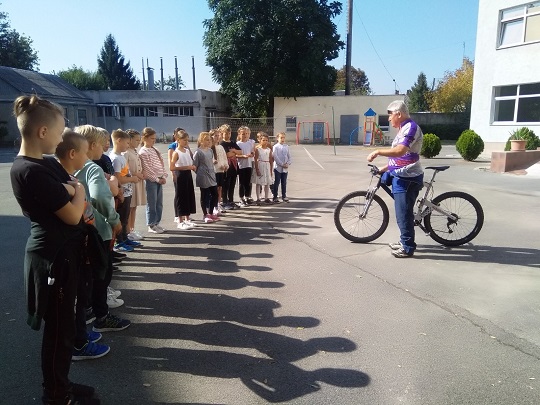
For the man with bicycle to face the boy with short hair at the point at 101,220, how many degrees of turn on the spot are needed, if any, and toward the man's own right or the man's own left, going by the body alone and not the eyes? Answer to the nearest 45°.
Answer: approximately 45° to the man's own left

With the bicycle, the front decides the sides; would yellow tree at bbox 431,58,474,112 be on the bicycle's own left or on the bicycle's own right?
on the bicycle's own right

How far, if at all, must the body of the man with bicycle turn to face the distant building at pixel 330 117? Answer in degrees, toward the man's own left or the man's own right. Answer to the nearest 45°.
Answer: approximately 90° to the man's own right

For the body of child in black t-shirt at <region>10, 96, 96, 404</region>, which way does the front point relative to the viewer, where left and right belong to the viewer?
facing to the right of the viewer

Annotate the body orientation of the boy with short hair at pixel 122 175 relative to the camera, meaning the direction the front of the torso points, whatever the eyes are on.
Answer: to the viewer's right

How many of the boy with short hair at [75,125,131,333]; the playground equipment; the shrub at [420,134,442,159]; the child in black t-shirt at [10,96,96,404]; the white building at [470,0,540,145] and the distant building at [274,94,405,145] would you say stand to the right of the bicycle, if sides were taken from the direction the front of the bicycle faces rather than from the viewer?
4

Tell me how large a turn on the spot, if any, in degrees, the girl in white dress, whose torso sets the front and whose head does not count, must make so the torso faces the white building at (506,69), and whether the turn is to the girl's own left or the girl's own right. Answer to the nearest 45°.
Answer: approximately 135° to the girl's own left

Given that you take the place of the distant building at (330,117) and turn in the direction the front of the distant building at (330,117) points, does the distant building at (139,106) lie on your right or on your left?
on your right

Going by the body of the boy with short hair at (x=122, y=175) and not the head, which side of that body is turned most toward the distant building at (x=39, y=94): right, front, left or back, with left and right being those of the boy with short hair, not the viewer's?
left

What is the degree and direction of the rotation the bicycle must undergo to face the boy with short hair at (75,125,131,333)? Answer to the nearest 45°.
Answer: approximately 45° to its left

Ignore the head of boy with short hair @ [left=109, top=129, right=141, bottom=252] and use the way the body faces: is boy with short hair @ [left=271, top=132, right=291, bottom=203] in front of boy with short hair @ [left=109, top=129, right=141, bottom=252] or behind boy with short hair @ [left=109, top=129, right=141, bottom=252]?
in front

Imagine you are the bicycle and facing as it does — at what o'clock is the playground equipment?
The playground equipment is roughly at 3 o'clock from the bicycle.

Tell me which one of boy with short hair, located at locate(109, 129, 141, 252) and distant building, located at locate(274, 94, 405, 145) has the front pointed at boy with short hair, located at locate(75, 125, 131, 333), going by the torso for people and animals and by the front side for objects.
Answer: the distant building

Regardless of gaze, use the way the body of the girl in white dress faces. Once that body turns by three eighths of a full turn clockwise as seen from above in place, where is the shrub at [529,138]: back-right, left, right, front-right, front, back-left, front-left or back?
right

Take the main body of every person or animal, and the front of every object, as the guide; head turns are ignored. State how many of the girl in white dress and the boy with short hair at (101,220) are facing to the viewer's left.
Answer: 0

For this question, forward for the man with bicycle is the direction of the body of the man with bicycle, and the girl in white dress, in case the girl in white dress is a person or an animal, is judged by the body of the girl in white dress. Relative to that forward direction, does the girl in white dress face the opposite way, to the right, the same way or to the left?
to the left

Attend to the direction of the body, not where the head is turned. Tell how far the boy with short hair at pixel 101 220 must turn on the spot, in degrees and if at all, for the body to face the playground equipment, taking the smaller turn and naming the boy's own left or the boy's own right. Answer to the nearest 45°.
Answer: approximately 45° to the boy's own left

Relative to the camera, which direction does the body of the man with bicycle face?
to the viewer's left
